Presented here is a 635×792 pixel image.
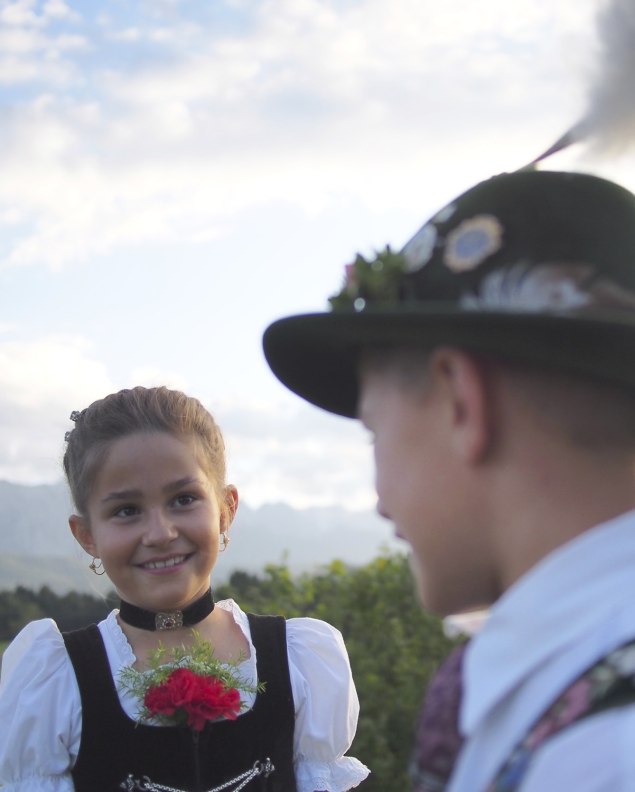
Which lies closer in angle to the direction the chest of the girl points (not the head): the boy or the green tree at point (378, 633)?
the boy

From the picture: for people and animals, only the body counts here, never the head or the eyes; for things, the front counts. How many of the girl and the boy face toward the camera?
1

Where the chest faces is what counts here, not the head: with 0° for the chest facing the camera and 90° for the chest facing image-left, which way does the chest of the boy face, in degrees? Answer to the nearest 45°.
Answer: approximately 135°

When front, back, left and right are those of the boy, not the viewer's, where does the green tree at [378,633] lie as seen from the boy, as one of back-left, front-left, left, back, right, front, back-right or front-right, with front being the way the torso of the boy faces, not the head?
front-right

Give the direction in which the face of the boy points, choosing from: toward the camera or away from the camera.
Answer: away from the camera

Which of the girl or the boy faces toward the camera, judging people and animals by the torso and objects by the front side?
the girl

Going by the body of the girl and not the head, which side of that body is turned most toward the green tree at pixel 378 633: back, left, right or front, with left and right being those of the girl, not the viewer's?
back

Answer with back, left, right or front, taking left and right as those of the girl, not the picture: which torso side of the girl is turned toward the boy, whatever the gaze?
front

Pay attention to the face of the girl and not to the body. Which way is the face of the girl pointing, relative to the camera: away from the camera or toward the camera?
toward the camera

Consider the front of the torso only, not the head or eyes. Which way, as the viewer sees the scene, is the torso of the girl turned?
toward the camera

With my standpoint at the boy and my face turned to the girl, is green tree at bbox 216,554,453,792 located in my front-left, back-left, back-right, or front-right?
front-right
